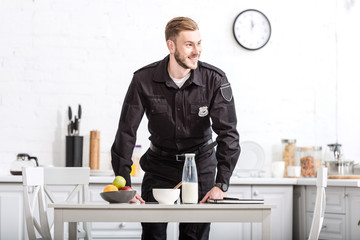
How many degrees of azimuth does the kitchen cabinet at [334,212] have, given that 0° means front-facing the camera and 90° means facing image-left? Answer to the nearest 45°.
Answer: approximately 0°

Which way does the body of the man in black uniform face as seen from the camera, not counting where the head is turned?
toward the camera

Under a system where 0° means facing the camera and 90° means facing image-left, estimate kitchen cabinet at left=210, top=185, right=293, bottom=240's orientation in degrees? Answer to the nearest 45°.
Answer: approximately 0°

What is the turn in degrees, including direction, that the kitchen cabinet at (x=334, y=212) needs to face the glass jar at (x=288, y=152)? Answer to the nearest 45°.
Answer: approximately 135° to its right

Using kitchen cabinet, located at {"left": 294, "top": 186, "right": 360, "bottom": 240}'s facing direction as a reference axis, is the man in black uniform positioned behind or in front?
in front

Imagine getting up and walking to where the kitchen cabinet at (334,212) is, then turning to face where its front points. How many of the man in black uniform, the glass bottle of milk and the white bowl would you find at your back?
0

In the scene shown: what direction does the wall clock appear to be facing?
toward the camera

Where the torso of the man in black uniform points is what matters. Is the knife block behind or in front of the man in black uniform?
behind

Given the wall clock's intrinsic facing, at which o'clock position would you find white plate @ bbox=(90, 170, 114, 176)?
The white plate is roughly at 2 o'clock from the wall clock.

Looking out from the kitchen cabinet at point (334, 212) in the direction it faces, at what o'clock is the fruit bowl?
The fruit bowl is roughly at 1 o'clock from the kitchen cabinet.

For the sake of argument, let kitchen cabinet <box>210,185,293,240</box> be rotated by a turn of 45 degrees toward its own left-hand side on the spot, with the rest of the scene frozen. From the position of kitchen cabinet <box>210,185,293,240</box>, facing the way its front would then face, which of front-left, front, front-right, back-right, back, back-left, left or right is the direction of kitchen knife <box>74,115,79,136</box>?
back-right

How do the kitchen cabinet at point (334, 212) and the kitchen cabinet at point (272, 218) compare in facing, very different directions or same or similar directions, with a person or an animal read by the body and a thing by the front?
same or similar directions

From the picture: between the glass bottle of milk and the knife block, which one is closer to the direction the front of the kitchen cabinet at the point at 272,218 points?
the glass bottle of milk

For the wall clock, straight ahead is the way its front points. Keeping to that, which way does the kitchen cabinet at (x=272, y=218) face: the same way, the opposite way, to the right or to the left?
the same way

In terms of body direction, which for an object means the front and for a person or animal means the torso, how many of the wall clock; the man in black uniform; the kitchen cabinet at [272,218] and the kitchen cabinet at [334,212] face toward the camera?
4

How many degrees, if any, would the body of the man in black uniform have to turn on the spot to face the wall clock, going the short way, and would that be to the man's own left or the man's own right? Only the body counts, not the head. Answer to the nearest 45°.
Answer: approximately 180°
